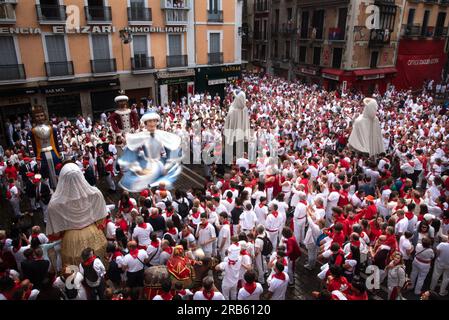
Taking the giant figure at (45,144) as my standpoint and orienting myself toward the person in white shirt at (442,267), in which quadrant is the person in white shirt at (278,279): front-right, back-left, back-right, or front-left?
front-right

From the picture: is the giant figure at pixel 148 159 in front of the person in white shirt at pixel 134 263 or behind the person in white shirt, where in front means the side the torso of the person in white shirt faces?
in front

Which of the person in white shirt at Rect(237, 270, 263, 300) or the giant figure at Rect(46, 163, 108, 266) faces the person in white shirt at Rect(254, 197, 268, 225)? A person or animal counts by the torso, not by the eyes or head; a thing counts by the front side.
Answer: the person in white shirt at Rect(237, 270, 263, 300)

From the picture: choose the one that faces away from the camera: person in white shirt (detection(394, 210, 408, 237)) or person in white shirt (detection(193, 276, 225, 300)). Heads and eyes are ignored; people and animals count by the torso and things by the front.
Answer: person in white shirt (detection(193, 276, 225, 300))

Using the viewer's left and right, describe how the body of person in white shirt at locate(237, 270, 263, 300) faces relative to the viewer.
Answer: facing away from the viewer

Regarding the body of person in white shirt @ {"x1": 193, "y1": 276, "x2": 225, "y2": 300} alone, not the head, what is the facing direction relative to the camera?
away from the camera

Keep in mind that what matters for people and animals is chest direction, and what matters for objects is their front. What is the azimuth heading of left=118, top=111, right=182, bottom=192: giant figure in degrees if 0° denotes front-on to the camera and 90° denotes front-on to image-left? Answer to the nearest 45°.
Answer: approximately 0°

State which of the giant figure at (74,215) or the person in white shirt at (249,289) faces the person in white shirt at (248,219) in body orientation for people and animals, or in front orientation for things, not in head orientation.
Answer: the person in white shirt at (249,289)
